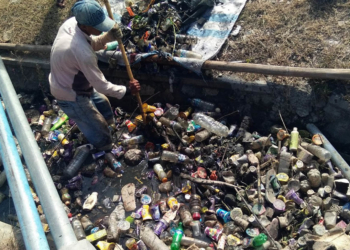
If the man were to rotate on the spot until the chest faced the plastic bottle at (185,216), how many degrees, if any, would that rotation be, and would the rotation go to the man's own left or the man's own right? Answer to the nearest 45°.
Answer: approximately 45° to the man's own right

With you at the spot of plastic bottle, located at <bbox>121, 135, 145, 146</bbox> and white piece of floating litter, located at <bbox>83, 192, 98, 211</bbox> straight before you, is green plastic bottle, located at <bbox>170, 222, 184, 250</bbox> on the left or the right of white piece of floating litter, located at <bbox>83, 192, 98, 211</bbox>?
left

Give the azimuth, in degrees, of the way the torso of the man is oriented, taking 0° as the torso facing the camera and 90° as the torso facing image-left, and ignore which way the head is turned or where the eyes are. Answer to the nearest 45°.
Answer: approximately 270°

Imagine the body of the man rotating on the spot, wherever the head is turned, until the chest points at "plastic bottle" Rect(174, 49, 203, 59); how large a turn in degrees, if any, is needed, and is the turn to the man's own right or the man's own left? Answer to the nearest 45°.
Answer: approximately 45° to the man's own left

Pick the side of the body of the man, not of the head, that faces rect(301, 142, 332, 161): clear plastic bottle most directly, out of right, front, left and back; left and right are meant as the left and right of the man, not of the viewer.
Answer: front

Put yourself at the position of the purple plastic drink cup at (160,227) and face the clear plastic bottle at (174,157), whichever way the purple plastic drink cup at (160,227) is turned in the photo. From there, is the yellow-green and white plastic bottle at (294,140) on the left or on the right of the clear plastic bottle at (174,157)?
right
